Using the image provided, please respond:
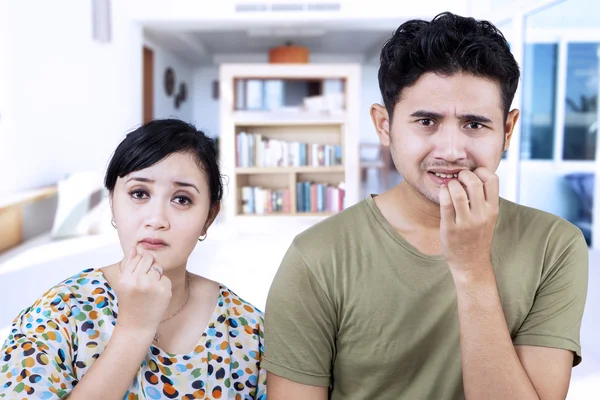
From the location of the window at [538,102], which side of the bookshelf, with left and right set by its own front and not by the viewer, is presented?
left

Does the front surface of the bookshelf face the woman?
yes

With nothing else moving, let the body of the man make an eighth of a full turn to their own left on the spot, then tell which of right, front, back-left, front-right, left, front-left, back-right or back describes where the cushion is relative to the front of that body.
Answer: back

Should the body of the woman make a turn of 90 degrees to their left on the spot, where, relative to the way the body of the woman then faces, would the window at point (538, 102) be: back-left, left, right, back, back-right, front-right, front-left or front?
front-left

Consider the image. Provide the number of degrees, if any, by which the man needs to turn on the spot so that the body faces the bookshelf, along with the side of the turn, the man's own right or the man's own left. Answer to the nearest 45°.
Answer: approximately 180°

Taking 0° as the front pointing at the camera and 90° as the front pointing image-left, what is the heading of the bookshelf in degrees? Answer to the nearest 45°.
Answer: approximately 0°

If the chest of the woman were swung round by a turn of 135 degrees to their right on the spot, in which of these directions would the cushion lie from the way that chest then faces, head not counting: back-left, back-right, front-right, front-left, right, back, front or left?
front-right

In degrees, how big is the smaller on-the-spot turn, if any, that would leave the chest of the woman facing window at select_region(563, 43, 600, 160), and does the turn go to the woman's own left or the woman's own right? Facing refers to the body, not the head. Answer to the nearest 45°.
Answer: approximately 135° to the woman's own left

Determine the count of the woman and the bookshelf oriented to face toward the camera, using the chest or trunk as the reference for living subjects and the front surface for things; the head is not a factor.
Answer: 2

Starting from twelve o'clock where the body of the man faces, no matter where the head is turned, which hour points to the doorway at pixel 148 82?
The doorway is roughly at 5 o'clock from the man.

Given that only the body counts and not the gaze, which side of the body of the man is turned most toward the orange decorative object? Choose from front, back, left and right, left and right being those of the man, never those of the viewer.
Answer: back

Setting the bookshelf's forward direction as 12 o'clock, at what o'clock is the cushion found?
The cushion is roughly at 2 o'clock from the bookshelf.
